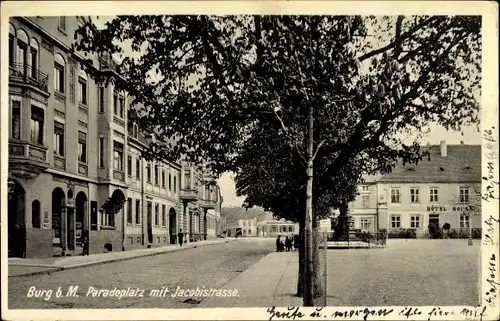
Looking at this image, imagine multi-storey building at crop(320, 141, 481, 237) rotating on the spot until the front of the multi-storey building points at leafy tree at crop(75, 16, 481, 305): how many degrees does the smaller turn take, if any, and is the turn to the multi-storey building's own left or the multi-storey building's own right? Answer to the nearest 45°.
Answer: approximately 45° to the multi-storey building's own right

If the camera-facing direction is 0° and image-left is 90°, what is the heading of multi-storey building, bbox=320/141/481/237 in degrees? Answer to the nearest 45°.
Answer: approximately 0°
